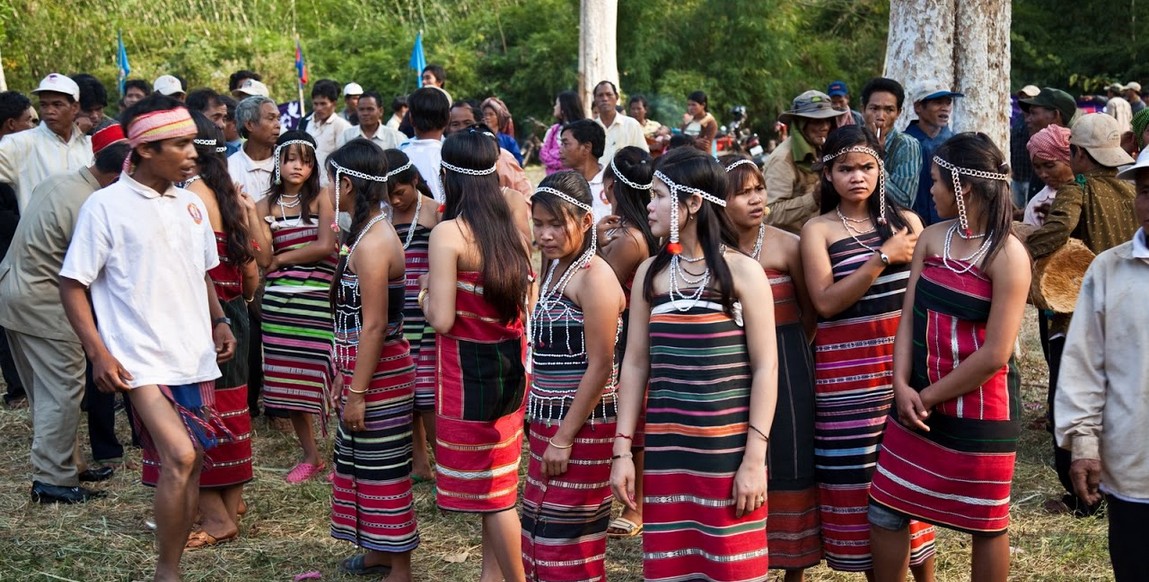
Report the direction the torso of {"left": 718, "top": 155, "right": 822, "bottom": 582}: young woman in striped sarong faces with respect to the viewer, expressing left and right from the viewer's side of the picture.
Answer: facing the viewer and to the left of the viewer

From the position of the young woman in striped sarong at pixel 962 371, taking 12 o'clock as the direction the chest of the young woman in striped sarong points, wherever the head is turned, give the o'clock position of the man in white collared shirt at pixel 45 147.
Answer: The man in white collared shirt is roughly at 2 o'clock from the young woman in striped sarong.

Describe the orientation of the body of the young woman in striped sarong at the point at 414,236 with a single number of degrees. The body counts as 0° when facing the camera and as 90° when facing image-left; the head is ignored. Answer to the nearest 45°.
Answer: approximately 45°

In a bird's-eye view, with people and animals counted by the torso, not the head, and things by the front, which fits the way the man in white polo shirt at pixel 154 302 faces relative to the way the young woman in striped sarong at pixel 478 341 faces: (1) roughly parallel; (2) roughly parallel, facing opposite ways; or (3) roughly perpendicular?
roughly parallel, facing opposite ways

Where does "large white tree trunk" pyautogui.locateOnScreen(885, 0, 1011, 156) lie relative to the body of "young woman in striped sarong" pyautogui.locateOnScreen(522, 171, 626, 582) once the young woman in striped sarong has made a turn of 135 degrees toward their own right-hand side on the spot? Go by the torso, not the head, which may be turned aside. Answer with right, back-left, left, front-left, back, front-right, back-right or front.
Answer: front-right

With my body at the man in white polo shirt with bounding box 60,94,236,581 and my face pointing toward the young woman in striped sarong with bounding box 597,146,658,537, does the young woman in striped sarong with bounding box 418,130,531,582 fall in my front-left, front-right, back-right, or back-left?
front-right

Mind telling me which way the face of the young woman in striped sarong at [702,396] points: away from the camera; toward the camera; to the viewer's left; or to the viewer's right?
to the viewer's left

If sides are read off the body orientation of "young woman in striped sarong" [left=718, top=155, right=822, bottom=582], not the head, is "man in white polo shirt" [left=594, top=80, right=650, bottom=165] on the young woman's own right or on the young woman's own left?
on the young woman's own right
